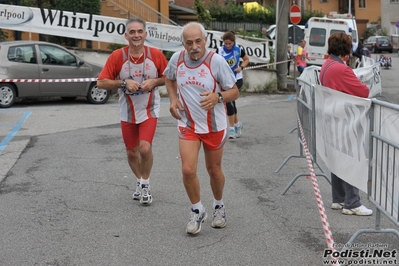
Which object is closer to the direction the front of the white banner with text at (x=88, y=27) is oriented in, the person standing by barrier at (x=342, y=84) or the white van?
the person standing by barrier

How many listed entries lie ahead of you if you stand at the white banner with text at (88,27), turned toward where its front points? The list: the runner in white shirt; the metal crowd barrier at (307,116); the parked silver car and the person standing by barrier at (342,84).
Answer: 4

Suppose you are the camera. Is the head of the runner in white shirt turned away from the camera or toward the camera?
toward the camera

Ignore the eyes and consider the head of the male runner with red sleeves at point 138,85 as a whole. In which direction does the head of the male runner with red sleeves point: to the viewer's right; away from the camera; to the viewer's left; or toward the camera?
toward the camera

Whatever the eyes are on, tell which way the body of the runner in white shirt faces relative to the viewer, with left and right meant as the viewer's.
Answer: facing the viewer

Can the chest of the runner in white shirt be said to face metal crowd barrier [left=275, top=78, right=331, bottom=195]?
no

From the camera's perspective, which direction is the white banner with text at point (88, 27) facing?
toward the camera

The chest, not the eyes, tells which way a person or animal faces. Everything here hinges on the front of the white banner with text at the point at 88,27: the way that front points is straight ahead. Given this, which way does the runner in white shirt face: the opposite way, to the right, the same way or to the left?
the same way

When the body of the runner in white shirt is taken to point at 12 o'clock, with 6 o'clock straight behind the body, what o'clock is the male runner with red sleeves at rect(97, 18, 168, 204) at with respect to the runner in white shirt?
The male runner with red sleeves is roughly at 5 o'clock from the runner in white shirt.

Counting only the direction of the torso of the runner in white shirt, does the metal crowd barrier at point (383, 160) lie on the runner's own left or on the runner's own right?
on the runner's own left

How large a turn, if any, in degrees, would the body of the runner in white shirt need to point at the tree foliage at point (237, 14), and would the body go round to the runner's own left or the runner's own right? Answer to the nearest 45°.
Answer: approximately 180°

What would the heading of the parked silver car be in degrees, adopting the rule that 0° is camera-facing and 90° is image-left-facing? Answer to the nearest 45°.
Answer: approximately 270°
